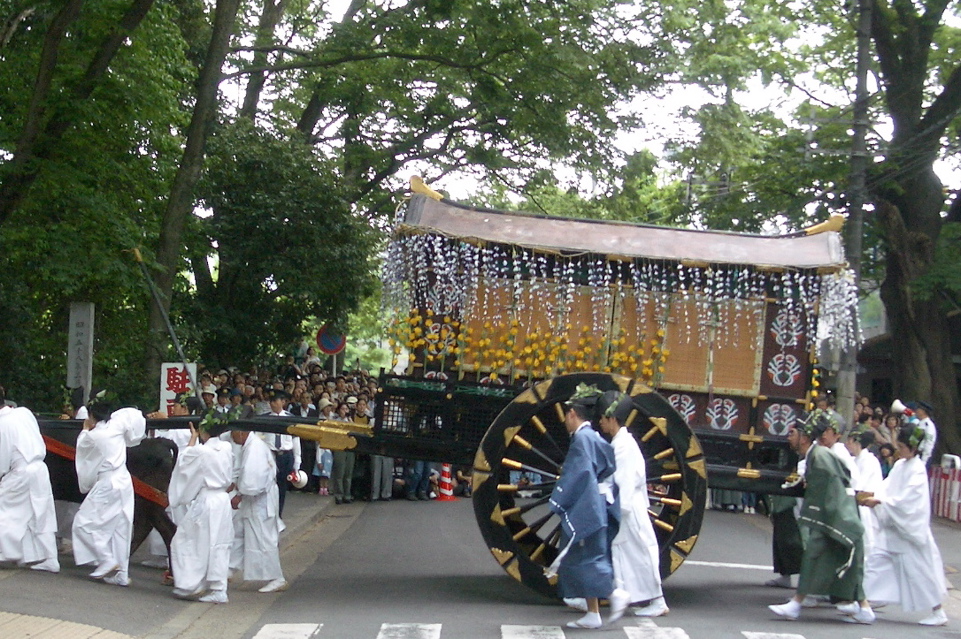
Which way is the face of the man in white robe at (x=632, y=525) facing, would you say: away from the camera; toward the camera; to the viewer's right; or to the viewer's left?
to the viewer's left

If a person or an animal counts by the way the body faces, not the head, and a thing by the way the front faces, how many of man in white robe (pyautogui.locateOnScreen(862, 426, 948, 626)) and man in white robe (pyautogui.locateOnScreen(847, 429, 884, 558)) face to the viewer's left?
2

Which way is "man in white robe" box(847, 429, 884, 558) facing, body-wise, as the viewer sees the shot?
to the viewer's left

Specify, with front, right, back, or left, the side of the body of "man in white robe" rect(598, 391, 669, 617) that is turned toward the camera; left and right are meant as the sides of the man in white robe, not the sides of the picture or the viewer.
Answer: left

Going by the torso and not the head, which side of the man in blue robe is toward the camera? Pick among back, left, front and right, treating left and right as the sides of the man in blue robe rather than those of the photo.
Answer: left

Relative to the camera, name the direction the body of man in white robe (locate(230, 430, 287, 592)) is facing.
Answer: to the viewer's left

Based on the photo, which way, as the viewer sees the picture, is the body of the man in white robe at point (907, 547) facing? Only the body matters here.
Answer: to the viewer's left

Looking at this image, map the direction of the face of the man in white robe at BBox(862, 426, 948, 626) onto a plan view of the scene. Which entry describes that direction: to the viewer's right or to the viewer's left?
to the viewer's left

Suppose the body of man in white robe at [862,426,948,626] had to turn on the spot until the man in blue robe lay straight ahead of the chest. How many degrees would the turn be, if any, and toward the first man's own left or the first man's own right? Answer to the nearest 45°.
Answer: approximately 45° to the first man's own left

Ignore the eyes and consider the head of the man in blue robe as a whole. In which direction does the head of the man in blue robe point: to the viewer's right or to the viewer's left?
to the viewer's left

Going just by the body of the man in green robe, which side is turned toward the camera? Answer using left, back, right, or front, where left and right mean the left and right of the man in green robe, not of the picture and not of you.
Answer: left

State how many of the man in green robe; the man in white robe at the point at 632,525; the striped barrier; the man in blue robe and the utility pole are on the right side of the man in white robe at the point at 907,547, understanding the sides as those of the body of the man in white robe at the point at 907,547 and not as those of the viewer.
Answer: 2
